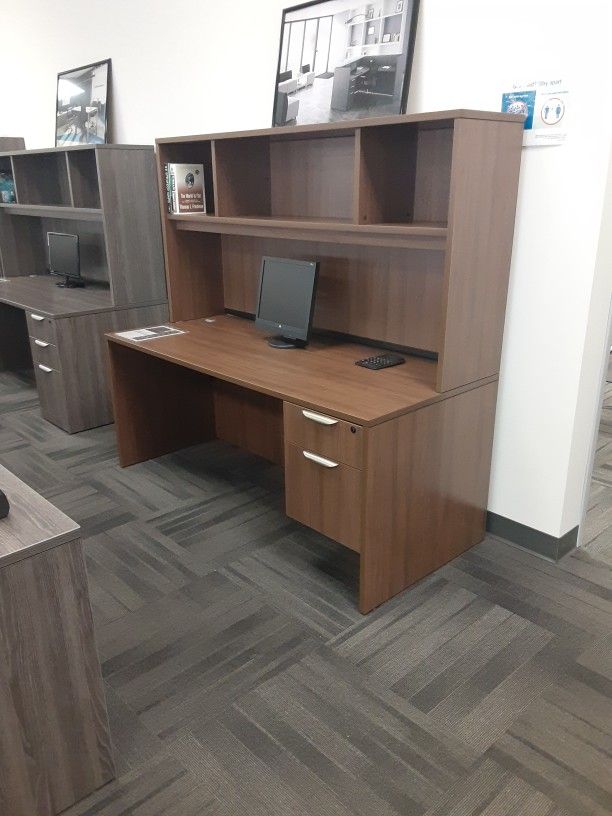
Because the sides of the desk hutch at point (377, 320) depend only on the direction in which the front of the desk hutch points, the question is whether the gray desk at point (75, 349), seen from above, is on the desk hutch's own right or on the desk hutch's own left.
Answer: on the desk hutch's own right

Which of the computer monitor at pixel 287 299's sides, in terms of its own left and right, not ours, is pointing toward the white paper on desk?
right

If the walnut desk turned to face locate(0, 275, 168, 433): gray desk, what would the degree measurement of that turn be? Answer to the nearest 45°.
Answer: approximately 90° to its right

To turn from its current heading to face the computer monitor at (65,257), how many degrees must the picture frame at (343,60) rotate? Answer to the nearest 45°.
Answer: approximately 90° to its right

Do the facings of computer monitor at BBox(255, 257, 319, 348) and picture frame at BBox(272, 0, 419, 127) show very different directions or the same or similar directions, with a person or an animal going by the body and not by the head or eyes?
same or similar directions

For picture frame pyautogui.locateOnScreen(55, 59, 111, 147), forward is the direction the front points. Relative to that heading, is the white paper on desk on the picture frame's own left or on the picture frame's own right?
on the picture frame's own left

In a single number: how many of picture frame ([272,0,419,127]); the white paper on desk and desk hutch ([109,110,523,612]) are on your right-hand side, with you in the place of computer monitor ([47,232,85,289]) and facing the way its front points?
0

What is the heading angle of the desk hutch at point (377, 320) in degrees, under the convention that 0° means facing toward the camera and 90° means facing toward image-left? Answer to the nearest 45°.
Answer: approximately 45°

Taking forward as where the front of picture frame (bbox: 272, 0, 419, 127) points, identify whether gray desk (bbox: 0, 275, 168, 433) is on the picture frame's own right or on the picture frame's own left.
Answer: on the picture frame's own right

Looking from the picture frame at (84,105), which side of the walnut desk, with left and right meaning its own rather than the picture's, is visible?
right

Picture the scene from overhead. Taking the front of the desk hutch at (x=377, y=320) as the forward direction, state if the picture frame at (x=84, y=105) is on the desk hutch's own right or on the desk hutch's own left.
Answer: on the desk hutch's own right

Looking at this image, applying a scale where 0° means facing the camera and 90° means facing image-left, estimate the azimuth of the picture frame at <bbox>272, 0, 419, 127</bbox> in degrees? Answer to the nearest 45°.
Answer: approximately 45°

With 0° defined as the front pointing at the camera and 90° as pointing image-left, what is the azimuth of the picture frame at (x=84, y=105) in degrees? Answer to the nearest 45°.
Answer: approximately 45°

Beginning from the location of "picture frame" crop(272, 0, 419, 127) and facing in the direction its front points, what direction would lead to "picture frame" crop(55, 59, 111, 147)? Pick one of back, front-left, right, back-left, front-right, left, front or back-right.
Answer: right

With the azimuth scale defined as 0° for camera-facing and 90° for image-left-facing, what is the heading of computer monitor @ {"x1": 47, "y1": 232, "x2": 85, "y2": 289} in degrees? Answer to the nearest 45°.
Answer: approximately 45°

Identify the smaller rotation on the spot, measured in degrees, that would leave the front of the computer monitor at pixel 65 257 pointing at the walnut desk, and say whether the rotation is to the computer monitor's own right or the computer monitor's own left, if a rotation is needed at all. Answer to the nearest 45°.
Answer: approximately 45° to the computer monitor's own left
